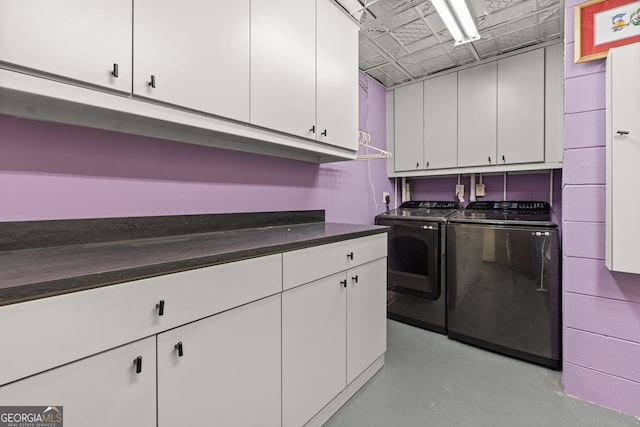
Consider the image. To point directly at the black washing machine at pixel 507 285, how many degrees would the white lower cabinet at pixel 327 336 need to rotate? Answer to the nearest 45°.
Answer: approximately 90° to its left

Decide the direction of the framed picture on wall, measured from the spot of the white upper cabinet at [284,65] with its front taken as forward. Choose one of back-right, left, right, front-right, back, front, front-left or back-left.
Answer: front-left

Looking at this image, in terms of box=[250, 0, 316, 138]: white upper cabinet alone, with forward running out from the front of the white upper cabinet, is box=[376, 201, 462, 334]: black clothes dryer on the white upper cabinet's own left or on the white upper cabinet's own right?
on the white upper cabinet's own left

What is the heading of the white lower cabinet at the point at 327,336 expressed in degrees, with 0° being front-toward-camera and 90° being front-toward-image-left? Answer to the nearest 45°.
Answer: approximately 315°

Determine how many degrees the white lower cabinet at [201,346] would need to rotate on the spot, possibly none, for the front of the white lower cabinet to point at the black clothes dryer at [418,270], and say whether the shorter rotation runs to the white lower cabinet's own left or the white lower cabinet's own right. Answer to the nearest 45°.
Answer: approximately 90° to the white lower cabinet's own left

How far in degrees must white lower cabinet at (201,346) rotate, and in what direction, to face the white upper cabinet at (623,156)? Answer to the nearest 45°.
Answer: approximately 45° to its left

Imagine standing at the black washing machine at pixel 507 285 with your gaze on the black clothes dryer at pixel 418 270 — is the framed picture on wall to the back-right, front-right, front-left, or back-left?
back-left
